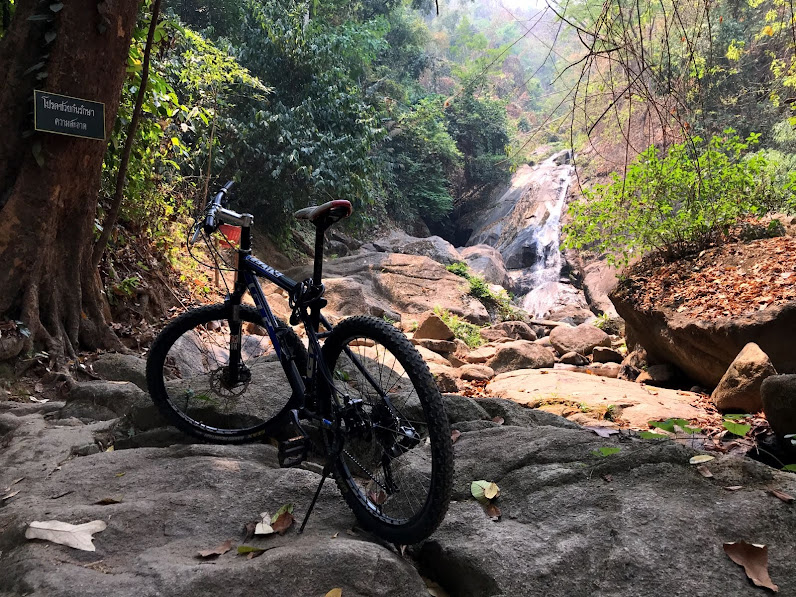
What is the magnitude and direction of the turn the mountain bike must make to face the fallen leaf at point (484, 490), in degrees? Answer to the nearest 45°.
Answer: approximately 135° to its right

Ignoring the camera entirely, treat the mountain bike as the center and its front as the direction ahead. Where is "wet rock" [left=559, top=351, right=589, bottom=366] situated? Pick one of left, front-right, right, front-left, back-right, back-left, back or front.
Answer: right

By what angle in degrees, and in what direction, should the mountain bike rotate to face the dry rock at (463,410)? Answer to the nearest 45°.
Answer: approximately 90° to its right

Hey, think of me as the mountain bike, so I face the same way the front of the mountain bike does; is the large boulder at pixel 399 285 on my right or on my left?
on my right

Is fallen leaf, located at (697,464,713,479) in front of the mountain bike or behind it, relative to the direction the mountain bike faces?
behind

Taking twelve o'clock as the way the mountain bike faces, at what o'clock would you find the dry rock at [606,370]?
The dry rock is roughly at 3 o'clock from the mountain bike.

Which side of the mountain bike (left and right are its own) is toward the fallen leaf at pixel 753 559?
back

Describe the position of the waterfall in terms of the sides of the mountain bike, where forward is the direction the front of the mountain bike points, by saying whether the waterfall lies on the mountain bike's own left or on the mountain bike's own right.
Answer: on the mountain bike's own right

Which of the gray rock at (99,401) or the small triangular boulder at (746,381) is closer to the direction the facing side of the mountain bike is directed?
the gray rock

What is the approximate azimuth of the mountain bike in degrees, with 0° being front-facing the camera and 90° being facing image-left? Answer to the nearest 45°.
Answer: approximately 135°

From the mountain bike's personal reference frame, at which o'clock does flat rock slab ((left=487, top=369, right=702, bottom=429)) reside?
The flat rock slab is roughly at 3 o'clock from the mountain bike.

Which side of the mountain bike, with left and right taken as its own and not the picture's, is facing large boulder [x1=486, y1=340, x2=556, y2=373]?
right

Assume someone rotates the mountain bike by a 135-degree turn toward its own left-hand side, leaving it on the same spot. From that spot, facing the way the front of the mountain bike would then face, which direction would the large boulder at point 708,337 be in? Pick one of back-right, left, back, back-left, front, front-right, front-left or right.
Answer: back-left

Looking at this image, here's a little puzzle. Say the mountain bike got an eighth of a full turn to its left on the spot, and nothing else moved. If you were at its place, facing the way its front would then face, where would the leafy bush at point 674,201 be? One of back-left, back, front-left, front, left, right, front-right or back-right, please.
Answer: back-right

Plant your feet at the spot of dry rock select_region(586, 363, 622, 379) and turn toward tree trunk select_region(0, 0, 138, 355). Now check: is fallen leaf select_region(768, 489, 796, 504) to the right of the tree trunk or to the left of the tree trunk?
left
